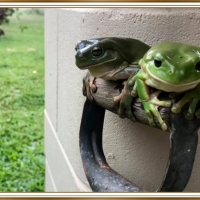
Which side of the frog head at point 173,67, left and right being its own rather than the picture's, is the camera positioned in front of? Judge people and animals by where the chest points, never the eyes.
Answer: front
